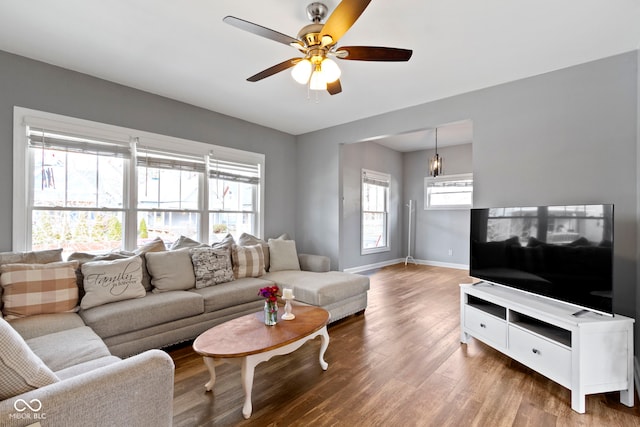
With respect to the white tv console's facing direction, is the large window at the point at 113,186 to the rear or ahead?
ahead

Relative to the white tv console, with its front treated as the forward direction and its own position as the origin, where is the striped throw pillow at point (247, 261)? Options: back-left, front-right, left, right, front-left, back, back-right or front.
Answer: front-right

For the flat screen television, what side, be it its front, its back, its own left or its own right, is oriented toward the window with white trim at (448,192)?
right

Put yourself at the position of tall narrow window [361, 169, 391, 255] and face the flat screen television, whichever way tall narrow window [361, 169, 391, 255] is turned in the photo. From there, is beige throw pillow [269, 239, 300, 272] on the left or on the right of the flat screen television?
right

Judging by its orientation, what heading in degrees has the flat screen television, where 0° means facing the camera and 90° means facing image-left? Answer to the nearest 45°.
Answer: approximately 45°

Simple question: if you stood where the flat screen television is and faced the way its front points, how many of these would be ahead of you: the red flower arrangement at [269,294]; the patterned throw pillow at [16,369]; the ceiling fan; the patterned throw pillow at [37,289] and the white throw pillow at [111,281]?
5

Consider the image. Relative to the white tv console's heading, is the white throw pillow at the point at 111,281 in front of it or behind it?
in front

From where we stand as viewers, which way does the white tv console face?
facing the viewer and to the left of the viewer

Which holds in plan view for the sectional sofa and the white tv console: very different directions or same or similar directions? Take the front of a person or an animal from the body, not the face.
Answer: very different directions

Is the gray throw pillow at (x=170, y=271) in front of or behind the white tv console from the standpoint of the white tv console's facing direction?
in front

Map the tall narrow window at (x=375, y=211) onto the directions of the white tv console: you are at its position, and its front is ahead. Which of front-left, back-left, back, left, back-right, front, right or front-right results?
right

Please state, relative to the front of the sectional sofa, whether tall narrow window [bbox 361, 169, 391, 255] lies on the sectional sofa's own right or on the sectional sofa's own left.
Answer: on the sectional sofa's own left

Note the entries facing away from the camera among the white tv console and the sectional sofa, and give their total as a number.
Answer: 0

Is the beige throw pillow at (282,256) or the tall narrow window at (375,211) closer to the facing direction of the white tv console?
the beige throw pillow

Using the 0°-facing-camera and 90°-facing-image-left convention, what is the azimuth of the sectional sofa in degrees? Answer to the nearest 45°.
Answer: approximately 315°
